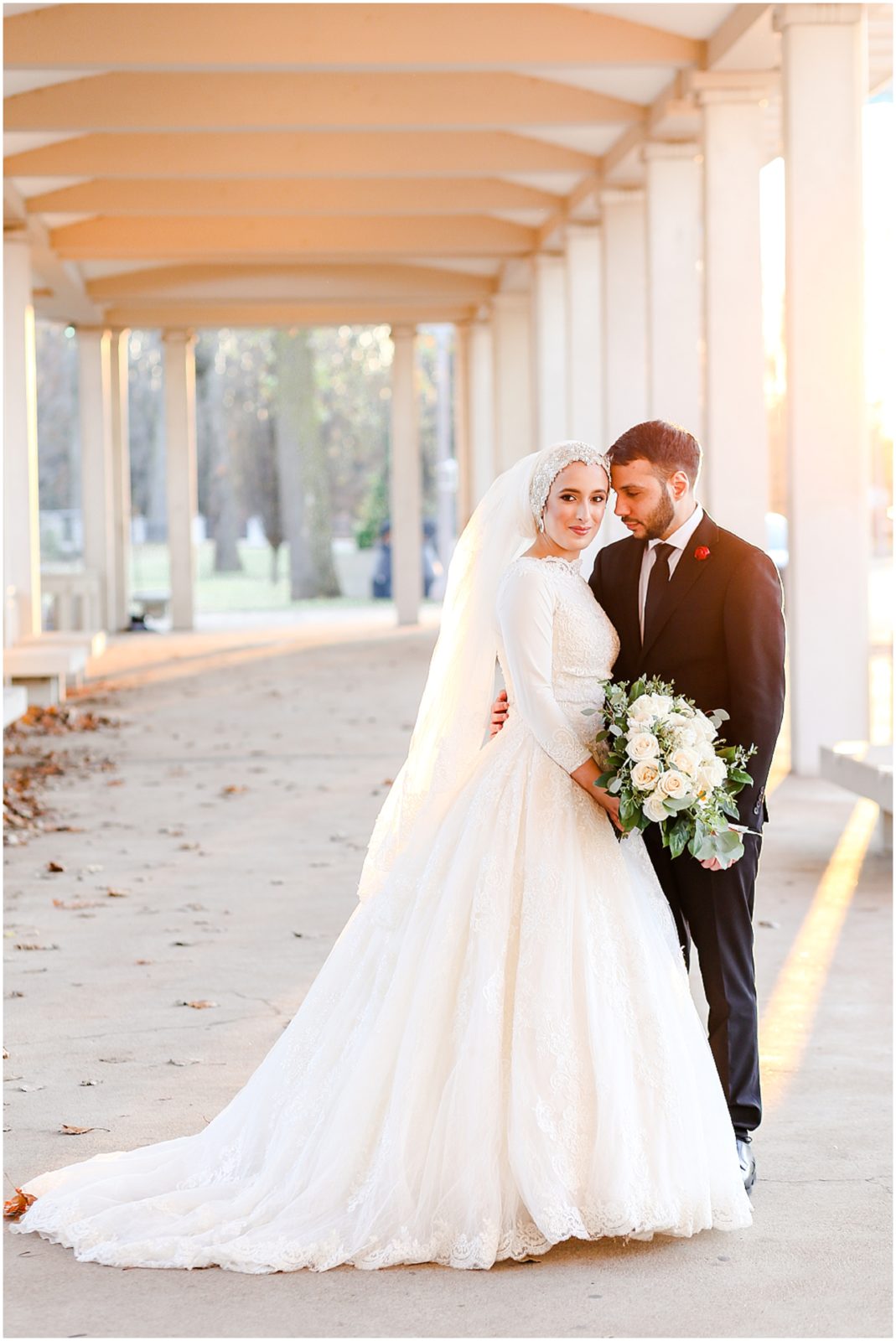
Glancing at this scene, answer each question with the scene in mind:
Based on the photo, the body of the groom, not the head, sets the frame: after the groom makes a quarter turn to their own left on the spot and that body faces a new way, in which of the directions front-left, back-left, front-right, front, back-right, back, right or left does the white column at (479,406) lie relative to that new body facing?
back-left

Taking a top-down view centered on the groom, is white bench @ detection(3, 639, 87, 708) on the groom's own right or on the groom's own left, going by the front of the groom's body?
on the groom's own right

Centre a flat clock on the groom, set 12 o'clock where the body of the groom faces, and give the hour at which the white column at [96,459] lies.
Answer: The white column is roughly at 4 o'clock from the groom.

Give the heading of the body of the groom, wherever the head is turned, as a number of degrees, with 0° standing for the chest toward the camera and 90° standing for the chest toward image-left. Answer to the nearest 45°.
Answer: approximately 45°

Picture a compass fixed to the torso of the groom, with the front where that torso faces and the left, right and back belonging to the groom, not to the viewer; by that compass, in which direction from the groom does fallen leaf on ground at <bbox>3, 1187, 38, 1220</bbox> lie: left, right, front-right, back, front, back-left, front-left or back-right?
front-right

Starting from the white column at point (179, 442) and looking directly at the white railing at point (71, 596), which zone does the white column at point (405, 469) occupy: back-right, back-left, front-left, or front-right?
back-left

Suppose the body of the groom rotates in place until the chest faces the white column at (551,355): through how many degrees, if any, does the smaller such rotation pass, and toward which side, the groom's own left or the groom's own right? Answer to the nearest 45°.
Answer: approximately 135° to the groom's own right

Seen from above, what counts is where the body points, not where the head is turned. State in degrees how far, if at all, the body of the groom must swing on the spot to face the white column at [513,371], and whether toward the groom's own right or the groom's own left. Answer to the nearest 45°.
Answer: approximately 135° to the groom's own right

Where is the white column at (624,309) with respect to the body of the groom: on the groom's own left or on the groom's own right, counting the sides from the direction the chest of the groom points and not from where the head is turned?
on the groom's own right

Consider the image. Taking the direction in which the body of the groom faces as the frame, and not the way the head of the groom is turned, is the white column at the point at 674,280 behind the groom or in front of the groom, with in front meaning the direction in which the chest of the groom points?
behind

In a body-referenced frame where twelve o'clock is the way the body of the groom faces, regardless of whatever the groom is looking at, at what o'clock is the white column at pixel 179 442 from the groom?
The white column is roughly at 4 o'clock from the groom.

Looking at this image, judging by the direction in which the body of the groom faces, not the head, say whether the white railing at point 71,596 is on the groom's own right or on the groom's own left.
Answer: on the groom's own right

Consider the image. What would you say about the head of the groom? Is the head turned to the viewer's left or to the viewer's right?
to the viewer's left
